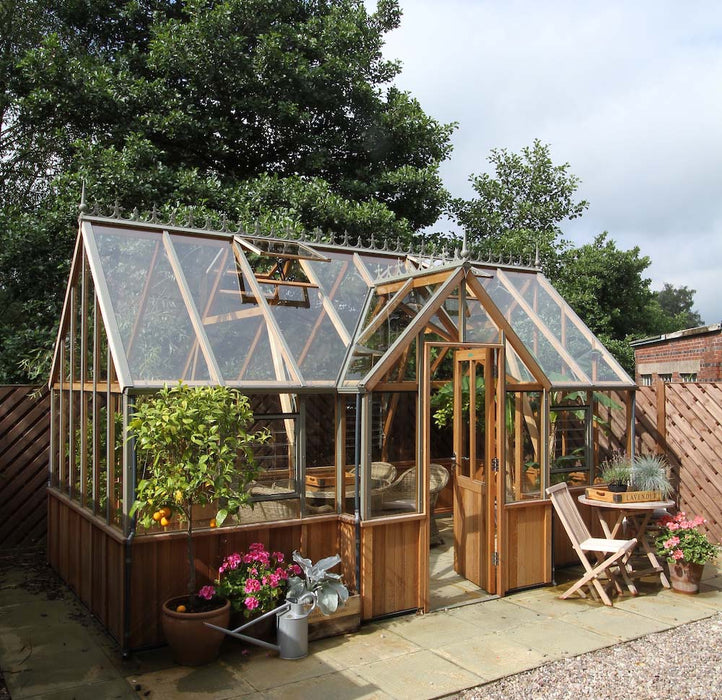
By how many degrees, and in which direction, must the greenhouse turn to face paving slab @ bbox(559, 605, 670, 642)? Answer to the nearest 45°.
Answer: approximately 45° to its left

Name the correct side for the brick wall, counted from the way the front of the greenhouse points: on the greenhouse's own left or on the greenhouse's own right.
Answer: on the greenhouse's own left

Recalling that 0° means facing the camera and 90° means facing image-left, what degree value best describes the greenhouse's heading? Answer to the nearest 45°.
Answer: approximately 315°

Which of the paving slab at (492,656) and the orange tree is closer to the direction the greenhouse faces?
the paving slab

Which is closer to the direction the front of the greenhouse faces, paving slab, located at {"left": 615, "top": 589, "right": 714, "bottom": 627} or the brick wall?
the paving slab

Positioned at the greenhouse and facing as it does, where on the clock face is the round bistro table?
The round bistro table is roughly at 10 o'clock from the greenhouse.

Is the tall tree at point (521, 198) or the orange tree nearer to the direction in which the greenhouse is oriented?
the orange tree

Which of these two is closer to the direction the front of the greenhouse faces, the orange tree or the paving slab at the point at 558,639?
the paving slab

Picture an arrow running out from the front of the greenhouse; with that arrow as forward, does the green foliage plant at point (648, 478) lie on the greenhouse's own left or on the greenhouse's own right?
on the greenhouse's own left

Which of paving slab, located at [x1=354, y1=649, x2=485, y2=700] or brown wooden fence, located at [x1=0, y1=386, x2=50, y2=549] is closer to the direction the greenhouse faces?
the paving slab

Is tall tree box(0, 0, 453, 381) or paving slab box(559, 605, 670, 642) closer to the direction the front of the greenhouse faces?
the paving slab
